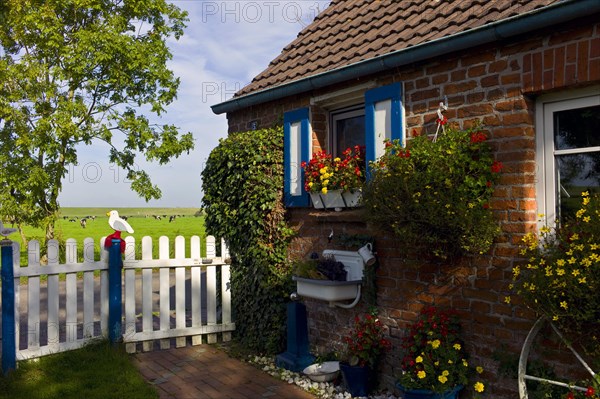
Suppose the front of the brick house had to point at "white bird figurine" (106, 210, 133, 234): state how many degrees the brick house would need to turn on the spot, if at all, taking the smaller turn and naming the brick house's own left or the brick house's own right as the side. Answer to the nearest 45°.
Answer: approximately 90° to the brick house's own right

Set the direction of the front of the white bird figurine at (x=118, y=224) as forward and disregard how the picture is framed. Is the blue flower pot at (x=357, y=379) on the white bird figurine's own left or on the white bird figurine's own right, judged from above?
on the white bird figurine's own left

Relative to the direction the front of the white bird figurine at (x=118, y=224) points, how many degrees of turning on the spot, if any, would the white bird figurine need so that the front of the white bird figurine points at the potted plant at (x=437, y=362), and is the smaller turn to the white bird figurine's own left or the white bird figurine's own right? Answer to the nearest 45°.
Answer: approximately 135° to the white bird figurine's own left

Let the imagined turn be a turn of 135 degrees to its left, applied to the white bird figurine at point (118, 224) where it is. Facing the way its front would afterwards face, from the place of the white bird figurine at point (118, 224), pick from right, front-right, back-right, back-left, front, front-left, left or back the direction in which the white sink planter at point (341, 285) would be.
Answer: front

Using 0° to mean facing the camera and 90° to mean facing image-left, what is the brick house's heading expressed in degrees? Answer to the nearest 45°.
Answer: approximately 45°

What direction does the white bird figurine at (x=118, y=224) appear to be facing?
to the viewer's left

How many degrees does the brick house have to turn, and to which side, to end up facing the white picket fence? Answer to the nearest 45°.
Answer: approximately 45° to its right
